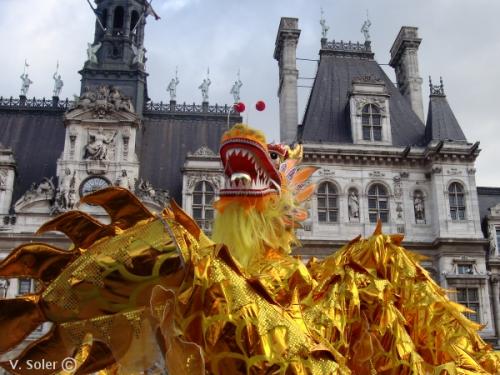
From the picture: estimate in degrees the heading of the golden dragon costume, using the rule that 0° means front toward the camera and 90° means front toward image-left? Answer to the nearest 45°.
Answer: approximately 45°

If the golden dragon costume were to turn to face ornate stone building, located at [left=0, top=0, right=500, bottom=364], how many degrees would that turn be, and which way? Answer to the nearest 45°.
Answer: approximately 135° to its right

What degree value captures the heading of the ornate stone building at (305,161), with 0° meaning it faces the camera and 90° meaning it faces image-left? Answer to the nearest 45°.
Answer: approximately 0°

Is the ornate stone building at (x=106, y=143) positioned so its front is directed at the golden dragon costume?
yes

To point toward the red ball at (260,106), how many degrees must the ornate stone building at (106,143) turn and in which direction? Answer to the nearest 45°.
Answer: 0° — it already faces it

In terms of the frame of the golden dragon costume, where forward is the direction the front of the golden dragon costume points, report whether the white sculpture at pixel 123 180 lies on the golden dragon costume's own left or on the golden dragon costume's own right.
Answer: on the golden dragon costume's own right

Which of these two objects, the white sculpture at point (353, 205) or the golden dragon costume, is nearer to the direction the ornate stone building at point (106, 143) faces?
the golden dragon costume

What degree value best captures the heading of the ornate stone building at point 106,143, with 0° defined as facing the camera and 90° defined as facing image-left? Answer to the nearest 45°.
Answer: approximately 0°

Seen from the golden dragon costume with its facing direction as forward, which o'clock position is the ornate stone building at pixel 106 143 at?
The ornate stone building is roughly at 4 o'clock from the golden dragon costume.
